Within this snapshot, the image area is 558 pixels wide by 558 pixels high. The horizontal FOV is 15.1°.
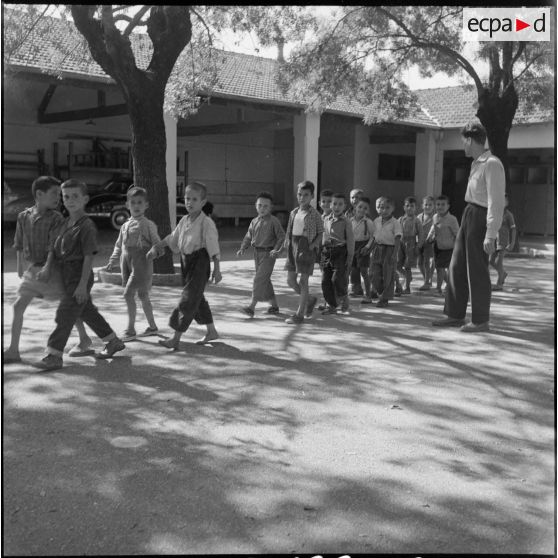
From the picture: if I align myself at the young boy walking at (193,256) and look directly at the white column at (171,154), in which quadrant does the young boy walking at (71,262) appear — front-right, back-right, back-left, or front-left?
back-left

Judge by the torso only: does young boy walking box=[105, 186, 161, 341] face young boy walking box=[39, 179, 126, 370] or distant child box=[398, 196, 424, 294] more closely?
the young boy walking

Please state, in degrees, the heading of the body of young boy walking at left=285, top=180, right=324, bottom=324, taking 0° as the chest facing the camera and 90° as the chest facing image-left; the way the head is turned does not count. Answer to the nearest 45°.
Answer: approximately 45°

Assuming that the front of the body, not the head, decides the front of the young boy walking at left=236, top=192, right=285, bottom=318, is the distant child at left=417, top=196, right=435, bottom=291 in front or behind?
behind

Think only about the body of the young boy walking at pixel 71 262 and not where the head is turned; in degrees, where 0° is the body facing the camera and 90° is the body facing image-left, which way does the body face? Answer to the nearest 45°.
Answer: approximately 45°

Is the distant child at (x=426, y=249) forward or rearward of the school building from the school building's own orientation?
forward

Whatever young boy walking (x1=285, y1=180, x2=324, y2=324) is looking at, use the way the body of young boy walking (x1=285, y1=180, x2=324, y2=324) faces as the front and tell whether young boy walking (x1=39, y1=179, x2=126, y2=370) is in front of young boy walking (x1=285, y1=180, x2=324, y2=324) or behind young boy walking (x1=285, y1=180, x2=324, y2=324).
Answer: in front
